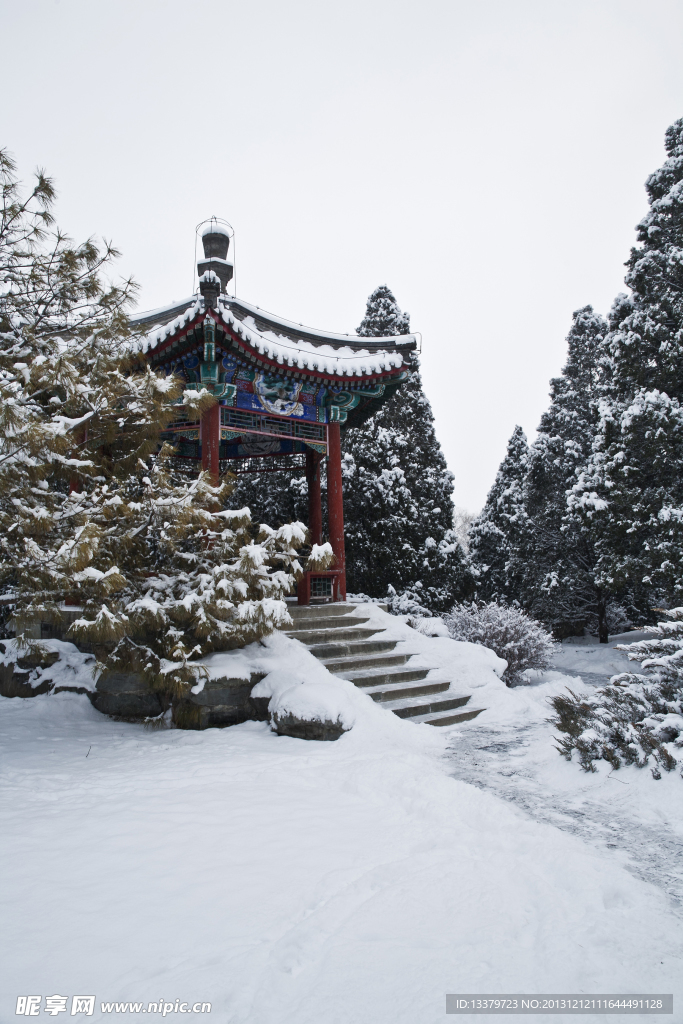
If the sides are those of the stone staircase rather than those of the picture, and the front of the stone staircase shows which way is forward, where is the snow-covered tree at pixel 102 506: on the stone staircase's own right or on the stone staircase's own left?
on the stone staircase's own right

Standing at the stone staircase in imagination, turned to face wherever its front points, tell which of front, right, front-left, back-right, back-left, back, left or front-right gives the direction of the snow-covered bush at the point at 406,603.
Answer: back-left

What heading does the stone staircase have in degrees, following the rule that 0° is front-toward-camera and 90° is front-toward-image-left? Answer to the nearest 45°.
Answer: approximately 315°

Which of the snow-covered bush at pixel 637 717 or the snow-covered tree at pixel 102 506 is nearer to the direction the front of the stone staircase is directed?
the snow-covered bush

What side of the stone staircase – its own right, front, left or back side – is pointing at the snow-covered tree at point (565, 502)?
left

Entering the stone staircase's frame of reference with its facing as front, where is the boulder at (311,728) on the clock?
The boulder is roughly at 2 o'clock from the stone staircase.

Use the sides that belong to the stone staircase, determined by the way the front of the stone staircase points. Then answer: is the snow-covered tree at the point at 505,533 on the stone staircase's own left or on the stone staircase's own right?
on the stone staircase's own left

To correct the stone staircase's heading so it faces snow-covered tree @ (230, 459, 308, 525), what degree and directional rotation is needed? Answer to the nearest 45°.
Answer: approximately 135° to its left

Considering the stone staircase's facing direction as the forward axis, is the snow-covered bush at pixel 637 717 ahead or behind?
ahead
